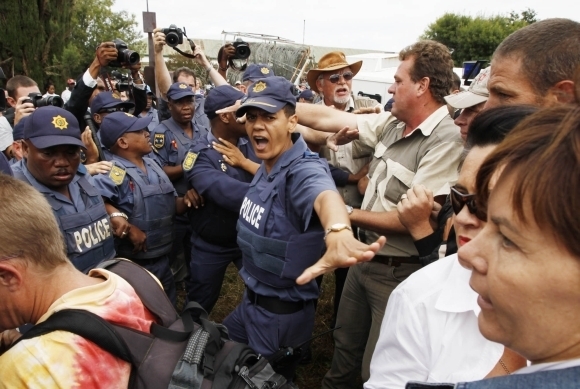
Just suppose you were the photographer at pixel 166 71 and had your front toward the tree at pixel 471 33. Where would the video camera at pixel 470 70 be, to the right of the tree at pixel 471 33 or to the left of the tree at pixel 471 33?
right

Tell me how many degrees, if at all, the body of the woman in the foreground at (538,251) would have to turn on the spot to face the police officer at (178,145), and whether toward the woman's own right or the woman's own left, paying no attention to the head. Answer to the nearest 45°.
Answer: approximately 45° to the woman's own right

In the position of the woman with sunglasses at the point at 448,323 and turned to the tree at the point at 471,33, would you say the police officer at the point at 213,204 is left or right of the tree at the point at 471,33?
left

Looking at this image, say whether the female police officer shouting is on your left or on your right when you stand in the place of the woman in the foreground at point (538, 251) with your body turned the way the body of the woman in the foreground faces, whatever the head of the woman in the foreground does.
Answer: on your right

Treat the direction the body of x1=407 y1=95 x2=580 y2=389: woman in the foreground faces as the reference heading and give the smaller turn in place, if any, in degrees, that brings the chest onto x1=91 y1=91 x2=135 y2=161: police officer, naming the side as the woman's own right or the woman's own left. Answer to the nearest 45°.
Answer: approximately 45° to the woman's own right

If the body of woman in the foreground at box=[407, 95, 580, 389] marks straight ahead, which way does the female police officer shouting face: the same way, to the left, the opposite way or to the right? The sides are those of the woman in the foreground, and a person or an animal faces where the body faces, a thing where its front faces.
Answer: to the left

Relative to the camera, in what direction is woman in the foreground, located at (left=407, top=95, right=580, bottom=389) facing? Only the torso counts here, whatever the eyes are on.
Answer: to the viewer's left

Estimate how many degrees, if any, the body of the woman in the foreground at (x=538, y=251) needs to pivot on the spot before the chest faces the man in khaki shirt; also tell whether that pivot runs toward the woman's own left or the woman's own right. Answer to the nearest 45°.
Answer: approximately 90° to the woman's own right
